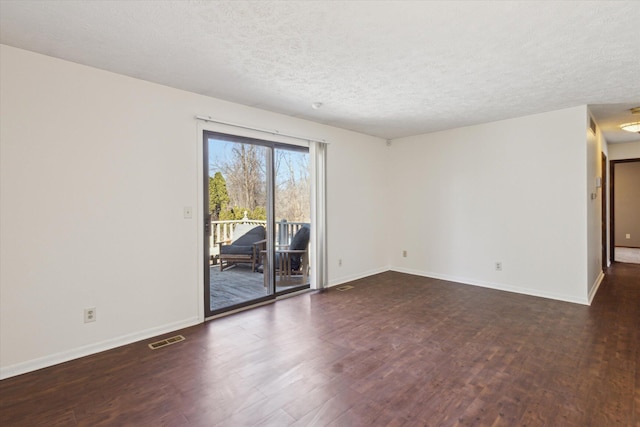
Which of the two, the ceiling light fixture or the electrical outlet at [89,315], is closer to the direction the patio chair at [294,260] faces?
the electrical outlet

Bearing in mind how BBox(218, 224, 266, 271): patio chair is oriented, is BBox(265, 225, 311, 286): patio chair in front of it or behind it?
behind

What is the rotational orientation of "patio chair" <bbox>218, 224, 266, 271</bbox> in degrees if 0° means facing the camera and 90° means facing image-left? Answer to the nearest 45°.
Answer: approximately 45°

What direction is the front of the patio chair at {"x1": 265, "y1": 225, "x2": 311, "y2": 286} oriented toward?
to the viewer's left

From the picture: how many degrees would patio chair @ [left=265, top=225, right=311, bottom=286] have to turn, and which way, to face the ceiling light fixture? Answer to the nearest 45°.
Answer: approximately 180°

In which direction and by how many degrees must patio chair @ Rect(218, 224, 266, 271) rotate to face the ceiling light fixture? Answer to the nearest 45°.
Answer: approximately 135° to its left

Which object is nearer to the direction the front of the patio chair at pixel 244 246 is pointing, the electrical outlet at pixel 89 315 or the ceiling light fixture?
the electrical outlet

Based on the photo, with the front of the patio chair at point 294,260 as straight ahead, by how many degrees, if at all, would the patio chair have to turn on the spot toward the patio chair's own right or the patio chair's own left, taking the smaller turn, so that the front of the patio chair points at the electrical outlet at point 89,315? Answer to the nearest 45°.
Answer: approximately 45° to the patio chair's own left
